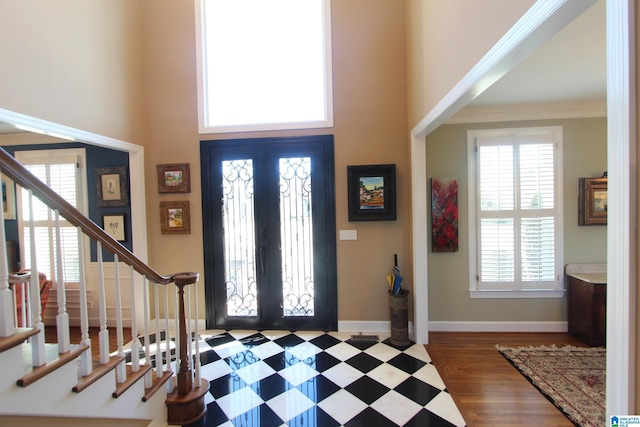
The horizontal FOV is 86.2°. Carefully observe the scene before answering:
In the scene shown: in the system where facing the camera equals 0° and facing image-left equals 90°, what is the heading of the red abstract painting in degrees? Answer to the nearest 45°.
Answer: approximately 0°

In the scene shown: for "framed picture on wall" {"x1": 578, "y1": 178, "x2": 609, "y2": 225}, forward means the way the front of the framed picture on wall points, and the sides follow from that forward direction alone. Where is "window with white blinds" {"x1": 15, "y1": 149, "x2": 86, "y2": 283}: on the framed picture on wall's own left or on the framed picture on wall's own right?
on the framed picture on wall's own right

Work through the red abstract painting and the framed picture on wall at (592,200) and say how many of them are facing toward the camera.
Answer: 2

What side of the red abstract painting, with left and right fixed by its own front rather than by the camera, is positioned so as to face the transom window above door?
right

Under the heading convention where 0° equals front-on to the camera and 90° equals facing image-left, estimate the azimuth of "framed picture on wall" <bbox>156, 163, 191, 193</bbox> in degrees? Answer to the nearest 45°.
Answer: approximately 0°
